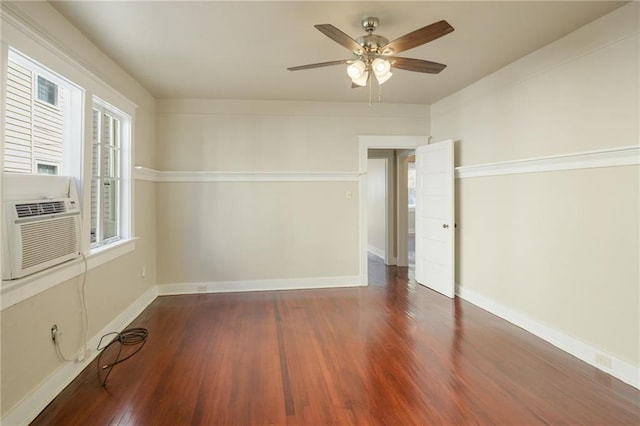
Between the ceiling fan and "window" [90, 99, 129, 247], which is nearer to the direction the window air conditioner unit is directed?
the ceiling fan

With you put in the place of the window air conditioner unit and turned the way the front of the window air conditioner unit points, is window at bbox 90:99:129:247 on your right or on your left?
on your left

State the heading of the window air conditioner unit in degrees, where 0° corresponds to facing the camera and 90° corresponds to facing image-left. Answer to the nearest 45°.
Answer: approximately 315°

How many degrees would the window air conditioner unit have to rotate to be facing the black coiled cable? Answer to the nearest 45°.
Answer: approximately 90° to its left
